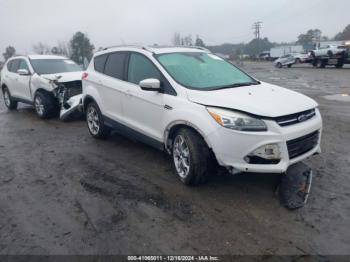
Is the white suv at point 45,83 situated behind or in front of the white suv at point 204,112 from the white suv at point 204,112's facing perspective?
behind

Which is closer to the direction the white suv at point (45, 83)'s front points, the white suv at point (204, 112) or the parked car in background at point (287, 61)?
the white suv

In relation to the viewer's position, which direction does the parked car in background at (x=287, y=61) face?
facing the viewer and to the left of the viewer

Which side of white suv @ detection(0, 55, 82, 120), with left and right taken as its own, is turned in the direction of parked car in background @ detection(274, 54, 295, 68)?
left

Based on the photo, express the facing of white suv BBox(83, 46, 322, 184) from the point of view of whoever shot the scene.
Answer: facing the viewer and to the right of the viewer

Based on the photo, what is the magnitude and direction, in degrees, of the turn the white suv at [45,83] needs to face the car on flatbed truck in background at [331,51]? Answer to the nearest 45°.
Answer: approximately 90° to its left

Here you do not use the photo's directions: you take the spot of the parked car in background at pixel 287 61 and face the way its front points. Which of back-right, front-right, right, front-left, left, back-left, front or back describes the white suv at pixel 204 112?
front-left

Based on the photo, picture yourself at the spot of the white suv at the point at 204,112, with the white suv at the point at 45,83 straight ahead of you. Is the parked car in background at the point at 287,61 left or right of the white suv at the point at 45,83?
right

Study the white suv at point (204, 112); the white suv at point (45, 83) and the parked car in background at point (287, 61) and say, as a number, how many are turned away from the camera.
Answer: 0
